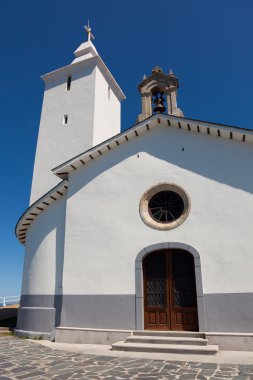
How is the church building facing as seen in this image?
toward the camera
